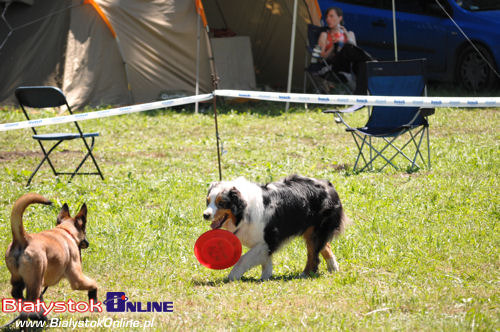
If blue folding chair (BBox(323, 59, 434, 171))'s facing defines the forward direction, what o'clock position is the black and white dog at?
The black and white dog is roughly at 11 o'clock from the blue folding chair.

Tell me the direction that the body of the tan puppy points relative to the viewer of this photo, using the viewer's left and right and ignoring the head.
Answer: facing away from the viewer and to the right of the viewer

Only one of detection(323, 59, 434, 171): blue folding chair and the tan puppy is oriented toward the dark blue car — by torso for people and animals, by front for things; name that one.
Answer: the tan puppy

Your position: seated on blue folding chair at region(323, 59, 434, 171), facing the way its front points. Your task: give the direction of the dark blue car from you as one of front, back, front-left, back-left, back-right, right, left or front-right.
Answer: back-right

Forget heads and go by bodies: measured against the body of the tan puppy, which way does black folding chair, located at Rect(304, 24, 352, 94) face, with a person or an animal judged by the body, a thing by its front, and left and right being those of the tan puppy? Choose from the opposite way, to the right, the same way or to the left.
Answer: to the right

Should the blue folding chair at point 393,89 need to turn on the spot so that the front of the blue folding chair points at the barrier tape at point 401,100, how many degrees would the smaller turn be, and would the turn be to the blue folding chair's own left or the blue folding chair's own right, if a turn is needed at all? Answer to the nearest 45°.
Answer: approximately 45° to the blue folding chair's own left

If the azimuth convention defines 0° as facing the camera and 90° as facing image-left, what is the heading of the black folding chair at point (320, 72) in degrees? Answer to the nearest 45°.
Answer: approximately 315°

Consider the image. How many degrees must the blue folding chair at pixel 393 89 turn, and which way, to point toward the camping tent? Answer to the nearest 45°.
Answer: approximately 90° to its right

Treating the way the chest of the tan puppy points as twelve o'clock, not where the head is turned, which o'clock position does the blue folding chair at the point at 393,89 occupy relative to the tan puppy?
The blue folding chair is roughly at 12 o'clock from the tan puppy.

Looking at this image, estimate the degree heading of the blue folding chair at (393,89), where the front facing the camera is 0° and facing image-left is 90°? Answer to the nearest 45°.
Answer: approximately 45°

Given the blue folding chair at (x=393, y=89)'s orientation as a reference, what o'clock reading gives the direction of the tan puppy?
The tan puppy is roughly at 11 o'clock from the blue folding chair.
